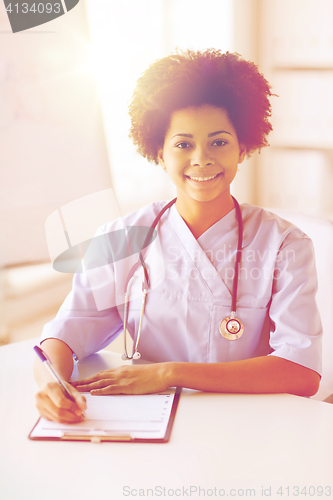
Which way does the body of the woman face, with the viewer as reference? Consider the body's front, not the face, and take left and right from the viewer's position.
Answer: facing the viewer
